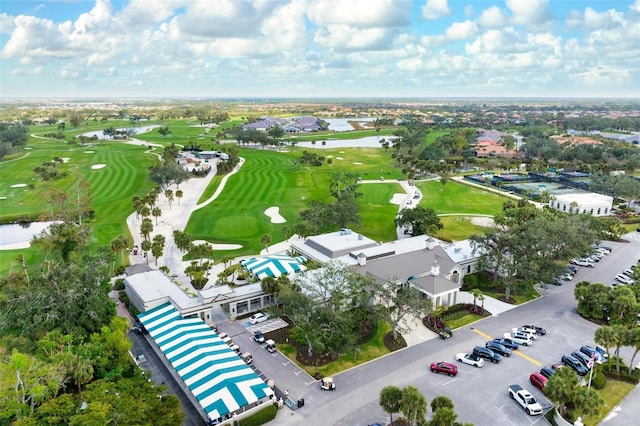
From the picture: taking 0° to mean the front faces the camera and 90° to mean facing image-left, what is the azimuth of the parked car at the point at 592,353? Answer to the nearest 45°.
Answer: approximately 315°

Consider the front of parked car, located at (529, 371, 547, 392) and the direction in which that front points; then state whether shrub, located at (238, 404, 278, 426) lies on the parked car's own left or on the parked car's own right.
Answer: on the parked car's own right

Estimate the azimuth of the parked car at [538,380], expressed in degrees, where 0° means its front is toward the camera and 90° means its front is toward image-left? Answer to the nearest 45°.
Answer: approximately 315°
